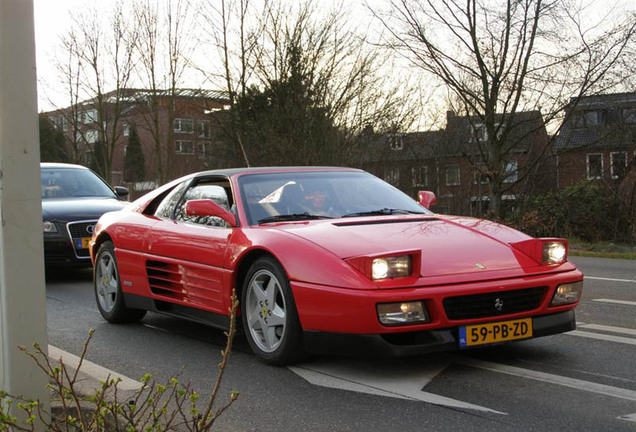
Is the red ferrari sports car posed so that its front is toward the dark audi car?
no

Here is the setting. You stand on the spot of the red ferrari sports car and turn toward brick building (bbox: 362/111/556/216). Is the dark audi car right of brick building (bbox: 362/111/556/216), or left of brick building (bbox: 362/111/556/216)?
left

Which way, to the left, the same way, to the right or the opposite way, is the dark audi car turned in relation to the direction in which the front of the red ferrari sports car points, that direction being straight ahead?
the same way

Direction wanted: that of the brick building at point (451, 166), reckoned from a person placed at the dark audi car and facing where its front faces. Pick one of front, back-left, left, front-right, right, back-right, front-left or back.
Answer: left

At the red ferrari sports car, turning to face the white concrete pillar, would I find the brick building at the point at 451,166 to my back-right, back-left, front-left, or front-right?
back-right

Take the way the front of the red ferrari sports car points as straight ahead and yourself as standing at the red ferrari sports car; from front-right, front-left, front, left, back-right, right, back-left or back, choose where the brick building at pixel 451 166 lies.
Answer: back-left

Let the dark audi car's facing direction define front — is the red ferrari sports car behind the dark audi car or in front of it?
in front

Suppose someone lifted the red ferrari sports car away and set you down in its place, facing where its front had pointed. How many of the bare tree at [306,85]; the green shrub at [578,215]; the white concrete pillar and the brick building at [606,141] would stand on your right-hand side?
1

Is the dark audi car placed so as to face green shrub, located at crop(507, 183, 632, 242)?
no

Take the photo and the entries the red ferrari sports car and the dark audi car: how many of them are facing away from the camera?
0

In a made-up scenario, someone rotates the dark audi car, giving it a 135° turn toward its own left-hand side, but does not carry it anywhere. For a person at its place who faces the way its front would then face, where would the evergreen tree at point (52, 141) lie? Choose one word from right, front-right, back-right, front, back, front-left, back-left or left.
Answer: front

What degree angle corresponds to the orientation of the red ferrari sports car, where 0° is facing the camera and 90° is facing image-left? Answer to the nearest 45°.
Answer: approximately 315°

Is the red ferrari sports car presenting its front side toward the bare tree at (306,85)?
no

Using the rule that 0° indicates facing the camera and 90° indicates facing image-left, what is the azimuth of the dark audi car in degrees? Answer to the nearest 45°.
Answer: approximately 315°

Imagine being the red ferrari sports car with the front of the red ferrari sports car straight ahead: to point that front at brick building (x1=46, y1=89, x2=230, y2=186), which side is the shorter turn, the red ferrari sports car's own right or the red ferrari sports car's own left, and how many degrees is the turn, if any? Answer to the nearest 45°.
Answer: approximately 135° to the red ferrari sports car's own left
